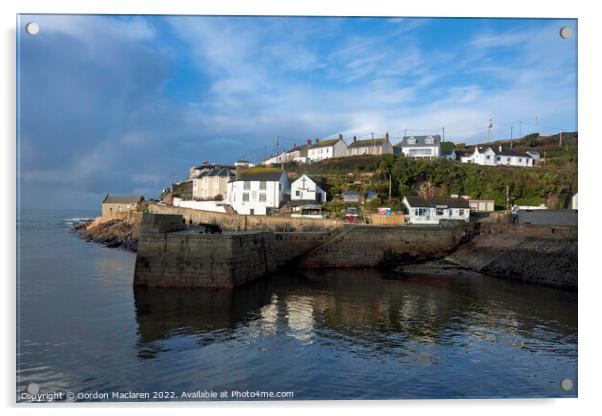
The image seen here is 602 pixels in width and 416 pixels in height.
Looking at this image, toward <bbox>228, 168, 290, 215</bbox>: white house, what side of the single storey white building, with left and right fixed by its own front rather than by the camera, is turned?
right

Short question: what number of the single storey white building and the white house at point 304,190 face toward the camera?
2

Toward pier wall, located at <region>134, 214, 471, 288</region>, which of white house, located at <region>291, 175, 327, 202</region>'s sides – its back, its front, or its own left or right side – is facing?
front

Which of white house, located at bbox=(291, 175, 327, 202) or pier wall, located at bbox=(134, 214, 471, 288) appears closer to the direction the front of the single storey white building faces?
the pier wall

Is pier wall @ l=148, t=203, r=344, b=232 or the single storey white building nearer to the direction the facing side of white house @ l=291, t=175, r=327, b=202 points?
the pier wall

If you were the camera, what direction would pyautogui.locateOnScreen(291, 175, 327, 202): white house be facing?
facing the viewer

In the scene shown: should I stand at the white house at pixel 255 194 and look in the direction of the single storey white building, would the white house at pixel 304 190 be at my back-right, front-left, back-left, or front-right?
front-left

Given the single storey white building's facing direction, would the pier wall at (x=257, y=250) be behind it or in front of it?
in front

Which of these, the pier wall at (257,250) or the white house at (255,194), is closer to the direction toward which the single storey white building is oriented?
the pier wall

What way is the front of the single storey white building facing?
toward the camera

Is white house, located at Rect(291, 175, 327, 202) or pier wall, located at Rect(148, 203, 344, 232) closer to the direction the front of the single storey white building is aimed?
the pier wall

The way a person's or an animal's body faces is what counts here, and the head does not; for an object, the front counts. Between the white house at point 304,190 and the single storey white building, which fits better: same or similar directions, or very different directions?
same or similar directions

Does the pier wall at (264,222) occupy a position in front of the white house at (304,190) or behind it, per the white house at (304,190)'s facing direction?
in front

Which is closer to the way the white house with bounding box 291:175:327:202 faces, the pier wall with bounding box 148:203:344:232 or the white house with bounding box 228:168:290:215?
the pier wall
